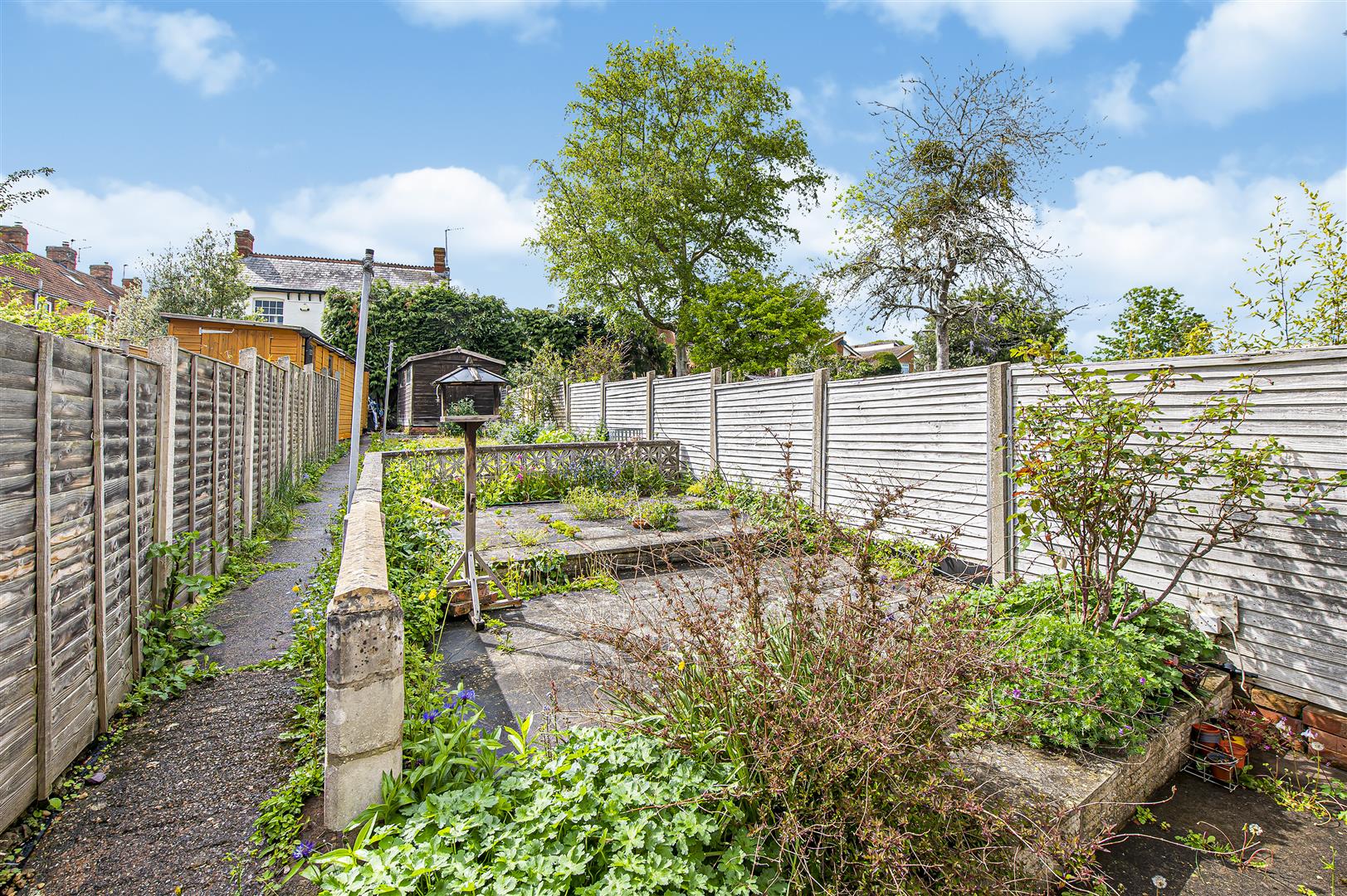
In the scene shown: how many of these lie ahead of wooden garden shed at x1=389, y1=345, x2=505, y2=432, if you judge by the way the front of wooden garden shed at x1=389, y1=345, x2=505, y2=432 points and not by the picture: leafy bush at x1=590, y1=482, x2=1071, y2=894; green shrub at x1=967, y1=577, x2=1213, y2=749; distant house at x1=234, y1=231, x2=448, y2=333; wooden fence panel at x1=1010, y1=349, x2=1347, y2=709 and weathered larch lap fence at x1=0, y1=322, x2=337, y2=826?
4

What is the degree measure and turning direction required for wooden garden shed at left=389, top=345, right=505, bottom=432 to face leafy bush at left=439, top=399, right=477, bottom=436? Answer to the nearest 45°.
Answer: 0° — it already faces it

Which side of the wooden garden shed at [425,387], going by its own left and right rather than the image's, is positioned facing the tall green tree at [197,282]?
right

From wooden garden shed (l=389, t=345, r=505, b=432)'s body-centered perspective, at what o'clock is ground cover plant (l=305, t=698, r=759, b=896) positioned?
The ground cover plant is roughly at 12 o'clock from the wooden garden shed.

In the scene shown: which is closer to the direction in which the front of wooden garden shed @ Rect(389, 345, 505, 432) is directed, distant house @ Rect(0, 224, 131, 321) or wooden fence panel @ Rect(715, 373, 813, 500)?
the wooden fence panel

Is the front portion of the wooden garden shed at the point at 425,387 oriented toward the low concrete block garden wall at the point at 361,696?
yes

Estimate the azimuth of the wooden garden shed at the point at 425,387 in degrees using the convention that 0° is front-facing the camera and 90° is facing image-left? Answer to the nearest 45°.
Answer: approximately 0°

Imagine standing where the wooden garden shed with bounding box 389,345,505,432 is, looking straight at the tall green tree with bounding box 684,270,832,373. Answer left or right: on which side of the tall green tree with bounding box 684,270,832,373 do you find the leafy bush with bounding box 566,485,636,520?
right

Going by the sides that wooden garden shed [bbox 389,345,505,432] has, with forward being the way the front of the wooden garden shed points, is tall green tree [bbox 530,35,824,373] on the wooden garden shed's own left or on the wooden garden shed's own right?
on the wooden garden shed's own left
